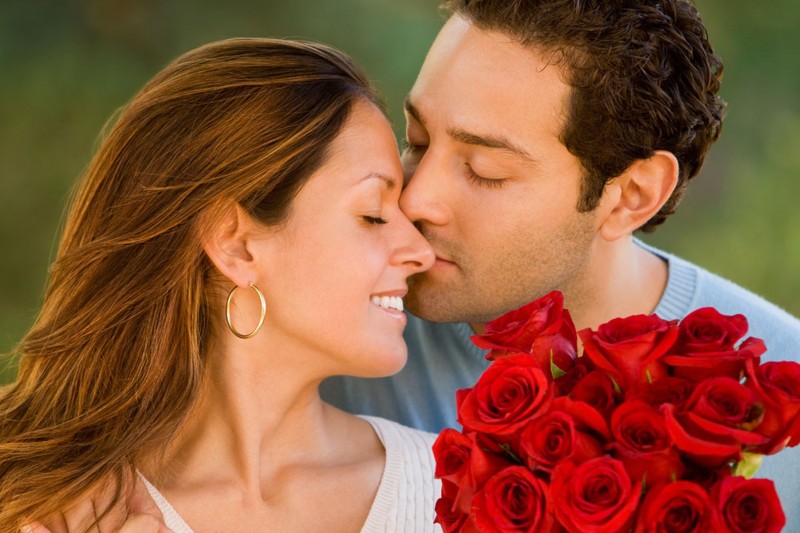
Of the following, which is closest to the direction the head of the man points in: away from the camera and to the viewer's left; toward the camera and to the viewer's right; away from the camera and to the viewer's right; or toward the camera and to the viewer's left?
toward the camera and to the viewer's left

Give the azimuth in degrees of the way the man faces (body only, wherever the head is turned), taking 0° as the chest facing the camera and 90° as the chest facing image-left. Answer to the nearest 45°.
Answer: approximately 45°

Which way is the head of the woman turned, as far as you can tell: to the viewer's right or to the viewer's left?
to the viewer's right
